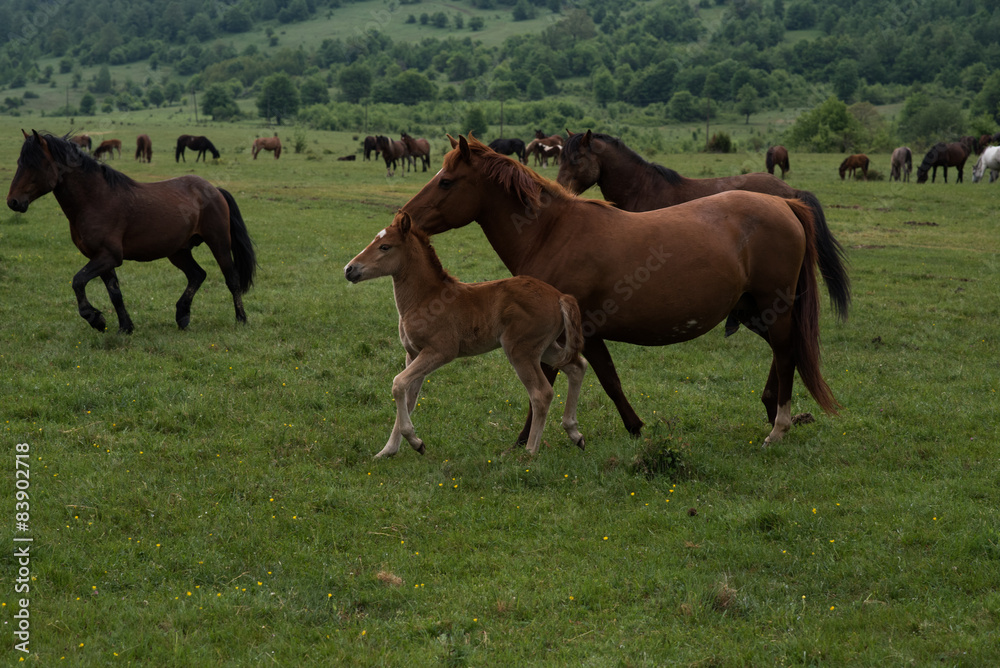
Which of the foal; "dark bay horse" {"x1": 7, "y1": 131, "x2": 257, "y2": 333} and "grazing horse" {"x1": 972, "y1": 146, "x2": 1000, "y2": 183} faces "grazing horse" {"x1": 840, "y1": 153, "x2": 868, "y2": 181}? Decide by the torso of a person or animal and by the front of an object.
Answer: "grazing horse" {"x1": 972, "y1": 146, "x2": 1000, "y2": 183}

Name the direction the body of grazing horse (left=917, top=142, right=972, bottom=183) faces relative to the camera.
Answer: to the viewer's left

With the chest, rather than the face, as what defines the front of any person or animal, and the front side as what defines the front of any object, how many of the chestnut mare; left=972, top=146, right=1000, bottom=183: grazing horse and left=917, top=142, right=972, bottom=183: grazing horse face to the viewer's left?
3

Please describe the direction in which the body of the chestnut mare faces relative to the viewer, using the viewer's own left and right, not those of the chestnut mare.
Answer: facing to the left of the viewer

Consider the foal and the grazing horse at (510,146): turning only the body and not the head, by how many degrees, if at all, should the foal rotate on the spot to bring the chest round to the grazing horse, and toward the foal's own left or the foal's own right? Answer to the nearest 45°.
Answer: approximately 90° to the foal's own right

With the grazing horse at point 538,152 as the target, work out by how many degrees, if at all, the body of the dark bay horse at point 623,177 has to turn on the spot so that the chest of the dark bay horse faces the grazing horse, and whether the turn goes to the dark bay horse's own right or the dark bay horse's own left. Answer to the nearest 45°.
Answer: approximately 90° to the dark bay horse's own right

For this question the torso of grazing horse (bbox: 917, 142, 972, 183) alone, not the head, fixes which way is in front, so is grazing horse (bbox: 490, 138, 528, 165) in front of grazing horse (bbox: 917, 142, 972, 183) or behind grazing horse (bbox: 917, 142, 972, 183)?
in front

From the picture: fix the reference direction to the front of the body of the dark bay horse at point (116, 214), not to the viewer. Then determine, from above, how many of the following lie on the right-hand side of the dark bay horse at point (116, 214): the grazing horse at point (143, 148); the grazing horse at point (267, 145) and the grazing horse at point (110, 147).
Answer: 3

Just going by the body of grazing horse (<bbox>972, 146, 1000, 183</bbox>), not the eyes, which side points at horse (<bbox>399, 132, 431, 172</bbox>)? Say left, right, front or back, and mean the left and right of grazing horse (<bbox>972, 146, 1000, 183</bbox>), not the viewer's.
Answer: front

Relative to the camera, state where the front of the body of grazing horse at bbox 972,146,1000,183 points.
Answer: to the viewer's left

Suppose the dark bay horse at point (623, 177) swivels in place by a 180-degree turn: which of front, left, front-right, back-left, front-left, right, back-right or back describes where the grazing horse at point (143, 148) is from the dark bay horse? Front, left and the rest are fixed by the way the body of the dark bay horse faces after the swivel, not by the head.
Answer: back-left

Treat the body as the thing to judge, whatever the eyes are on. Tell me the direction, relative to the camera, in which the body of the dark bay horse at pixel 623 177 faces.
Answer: to the viewer's left

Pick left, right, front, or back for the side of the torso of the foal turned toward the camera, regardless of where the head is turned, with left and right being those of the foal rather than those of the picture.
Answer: left

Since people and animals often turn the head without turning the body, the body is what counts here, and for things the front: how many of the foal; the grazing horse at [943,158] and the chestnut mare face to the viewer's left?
3

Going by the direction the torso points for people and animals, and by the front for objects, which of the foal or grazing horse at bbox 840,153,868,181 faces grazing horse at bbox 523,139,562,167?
grazing horse at bbox 840,153,868,181

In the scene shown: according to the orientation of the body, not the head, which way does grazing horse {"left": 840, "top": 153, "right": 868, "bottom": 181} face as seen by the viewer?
to the viewer's left
